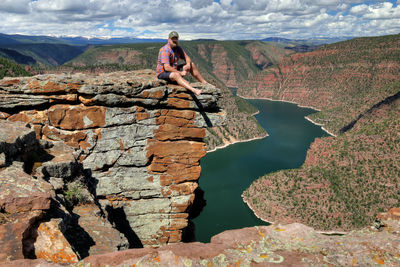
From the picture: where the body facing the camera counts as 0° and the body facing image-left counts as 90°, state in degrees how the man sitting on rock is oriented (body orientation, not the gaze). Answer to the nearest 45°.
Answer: approximately 315°
